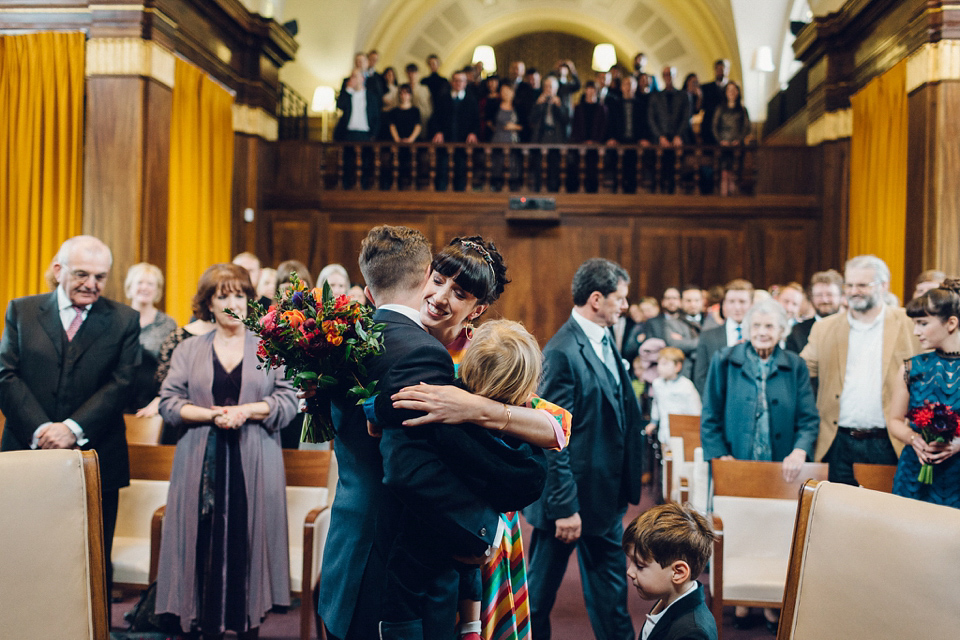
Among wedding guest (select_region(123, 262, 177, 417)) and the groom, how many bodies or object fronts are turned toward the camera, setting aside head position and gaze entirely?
1

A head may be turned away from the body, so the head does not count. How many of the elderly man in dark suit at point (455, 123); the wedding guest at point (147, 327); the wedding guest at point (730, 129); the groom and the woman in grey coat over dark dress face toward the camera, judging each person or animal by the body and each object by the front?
4

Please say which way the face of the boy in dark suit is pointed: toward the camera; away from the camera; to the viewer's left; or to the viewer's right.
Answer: to the viewer's left

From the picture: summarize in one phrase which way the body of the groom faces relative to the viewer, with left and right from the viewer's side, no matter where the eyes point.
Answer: facing away from the viewer and to the right of the viewer

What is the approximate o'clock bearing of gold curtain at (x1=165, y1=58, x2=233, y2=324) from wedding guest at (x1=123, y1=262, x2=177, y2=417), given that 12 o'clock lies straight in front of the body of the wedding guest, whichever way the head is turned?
The gold curtain is roughly at 6 o'clock from the wedding guest.

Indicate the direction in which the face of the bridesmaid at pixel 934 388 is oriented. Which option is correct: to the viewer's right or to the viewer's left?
to the viewer's left

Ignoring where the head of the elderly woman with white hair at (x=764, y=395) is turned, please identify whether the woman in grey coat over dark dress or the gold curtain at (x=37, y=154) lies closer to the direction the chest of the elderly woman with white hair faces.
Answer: the woman in grey coat over dark dress
